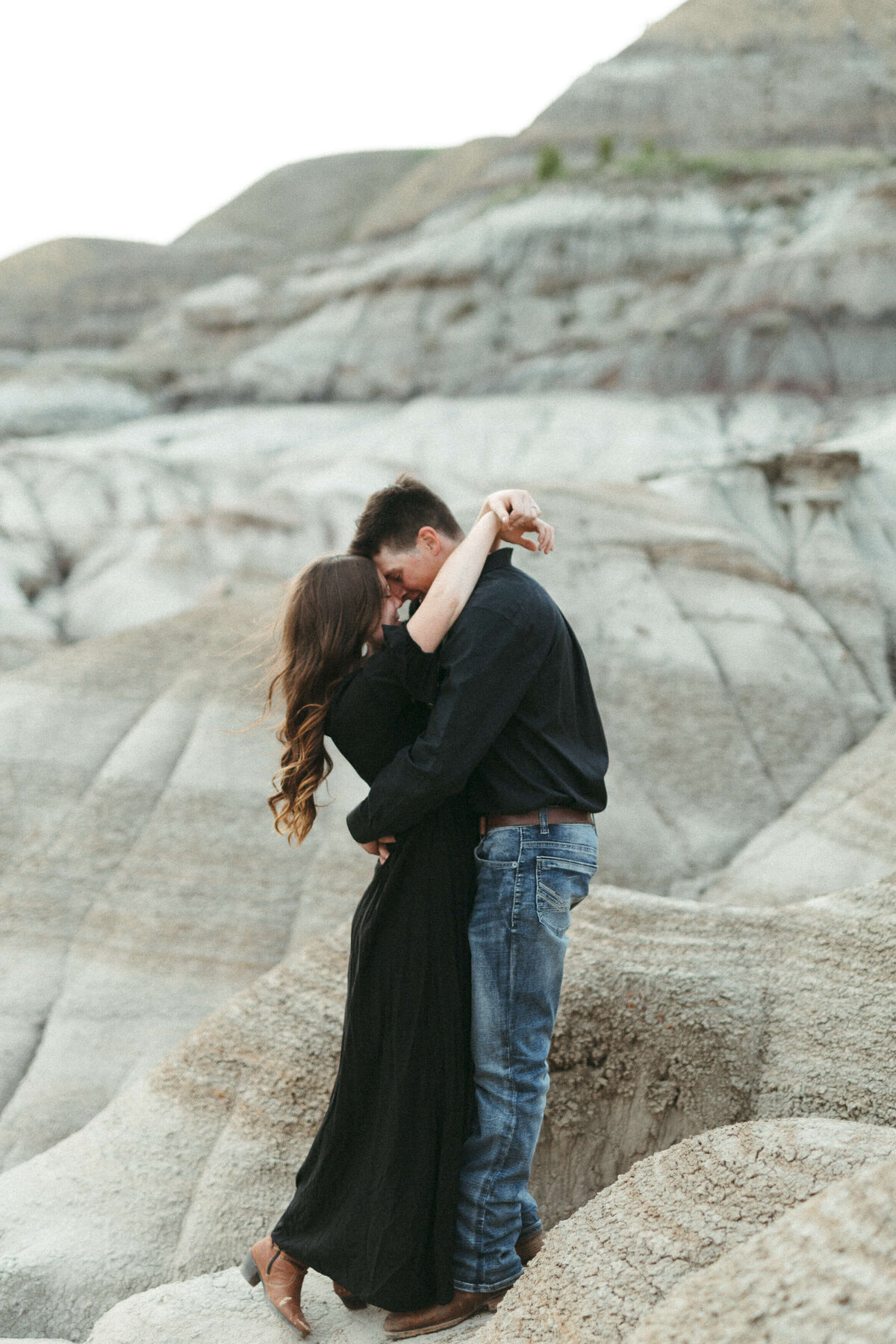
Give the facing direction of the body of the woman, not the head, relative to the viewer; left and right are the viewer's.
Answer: facing to the right of the viewer

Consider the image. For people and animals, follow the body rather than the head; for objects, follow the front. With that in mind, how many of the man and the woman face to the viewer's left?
1

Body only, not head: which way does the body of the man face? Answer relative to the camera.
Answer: to the viewer's left

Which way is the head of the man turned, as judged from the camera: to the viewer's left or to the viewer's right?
to the viewer's left

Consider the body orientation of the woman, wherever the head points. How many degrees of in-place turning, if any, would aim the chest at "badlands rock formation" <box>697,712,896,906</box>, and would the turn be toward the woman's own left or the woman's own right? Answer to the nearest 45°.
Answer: approximately 45° to the woman's own left

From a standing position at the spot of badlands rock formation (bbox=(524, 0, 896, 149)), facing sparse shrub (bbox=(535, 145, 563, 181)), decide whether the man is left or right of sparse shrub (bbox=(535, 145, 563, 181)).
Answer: left

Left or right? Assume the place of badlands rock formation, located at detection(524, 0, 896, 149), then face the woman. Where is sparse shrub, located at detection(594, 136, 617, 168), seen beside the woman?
right

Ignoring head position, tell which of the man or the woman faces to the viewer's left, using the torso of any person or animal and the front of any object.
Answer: the man

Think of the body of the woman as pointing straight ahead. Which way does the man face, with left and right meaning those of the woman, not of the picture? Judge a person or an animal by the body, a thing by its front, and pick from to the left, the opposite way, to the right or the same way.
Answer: the opposite way

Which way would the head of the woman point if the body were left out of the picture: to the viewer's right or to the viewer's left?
to the viewer's right
